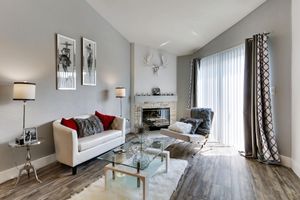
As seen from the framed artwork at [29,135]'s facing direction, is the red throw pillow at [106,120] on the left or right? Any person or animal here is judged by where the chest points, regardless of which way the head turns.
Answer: on its left

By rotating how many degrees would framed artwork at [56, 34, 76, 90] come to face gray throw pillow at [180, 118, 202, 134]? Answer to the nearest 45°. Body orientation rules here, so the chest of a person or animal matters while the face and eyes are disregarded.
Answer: approximately 45° to its left

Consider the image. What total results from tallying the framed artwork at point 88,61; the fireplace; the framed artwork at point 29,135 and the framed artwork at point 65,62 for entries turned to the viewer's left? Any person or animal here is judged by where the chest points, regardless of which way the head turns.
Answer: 0

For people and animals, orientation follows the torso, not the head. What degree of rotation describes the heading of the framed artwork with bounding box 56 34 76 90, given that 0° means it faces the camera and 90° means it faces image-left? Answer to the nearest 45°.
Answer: approximately 315°

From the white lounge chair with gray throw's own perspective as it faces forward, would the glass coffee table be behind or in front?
in front

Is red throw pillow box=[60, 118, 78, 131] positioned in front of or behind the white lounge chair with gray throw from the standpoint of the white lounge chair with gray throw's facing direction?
in front

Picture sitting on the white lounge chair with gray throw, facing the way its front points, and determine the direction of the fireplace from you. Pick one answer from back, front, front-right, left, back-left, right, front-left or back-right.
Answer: right

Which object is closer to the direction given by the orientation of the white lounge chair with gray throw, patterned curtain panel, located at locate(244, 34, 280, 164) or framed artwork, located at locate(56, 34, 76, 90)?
the framed artwork

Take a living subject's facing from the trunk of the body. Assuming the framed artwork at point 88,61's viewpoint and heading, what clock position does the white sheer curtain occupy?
The white sheer curtain is roughly at 11 o'clock from the framed artwork.

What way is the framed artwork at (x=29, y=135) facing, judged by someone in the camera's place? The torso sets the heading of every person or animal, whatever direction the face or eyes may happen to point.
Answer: facing the viewer and to the right of the viewer

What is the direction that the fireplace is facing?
toward the camera

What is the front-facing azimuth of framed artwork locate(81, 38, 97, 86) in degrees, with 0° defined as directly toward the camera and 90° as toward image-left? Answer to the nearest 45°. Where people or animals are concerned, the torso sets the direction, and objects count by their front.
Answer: approximately 315°

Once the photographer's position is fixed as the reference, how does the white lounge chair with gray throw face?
facing the viewer and to the left of the viewer
